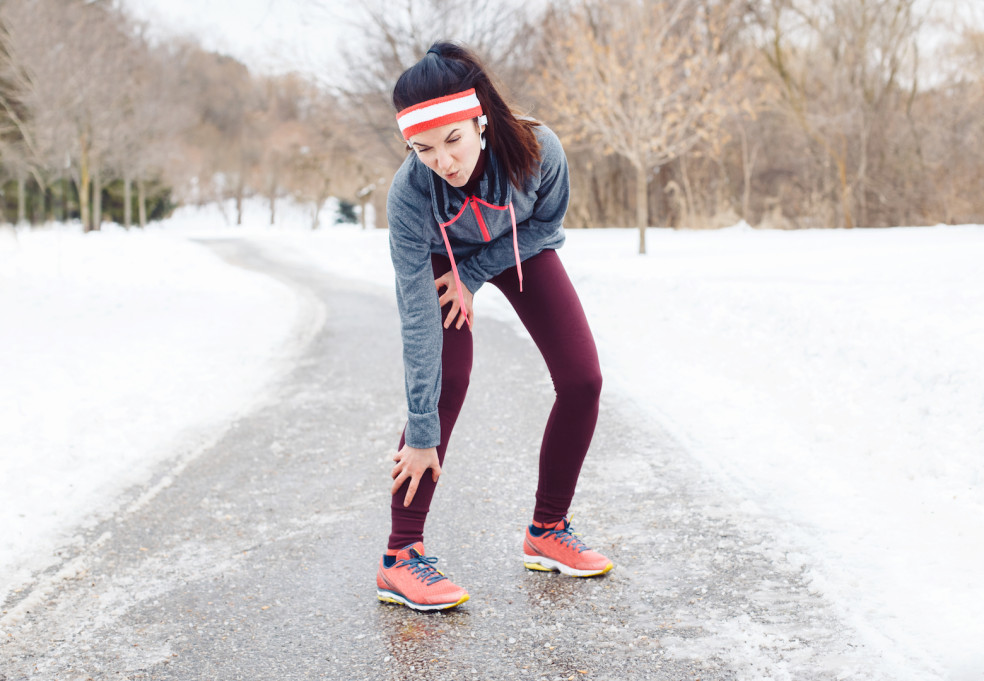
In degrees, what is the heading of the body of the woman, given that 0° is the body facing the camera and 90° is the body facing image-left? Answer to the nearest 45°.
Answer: approximately 0°

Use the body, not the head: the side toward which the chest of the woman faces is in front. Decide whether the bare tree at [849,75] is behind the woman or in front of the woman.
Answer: behind

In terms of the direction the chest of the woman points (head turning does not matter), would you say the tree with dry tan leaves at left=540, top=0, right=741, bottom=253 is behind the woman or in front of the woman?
behind

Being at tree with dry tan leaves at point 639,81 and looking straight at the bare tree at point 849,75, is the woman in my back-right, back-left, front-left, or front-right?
back-right
